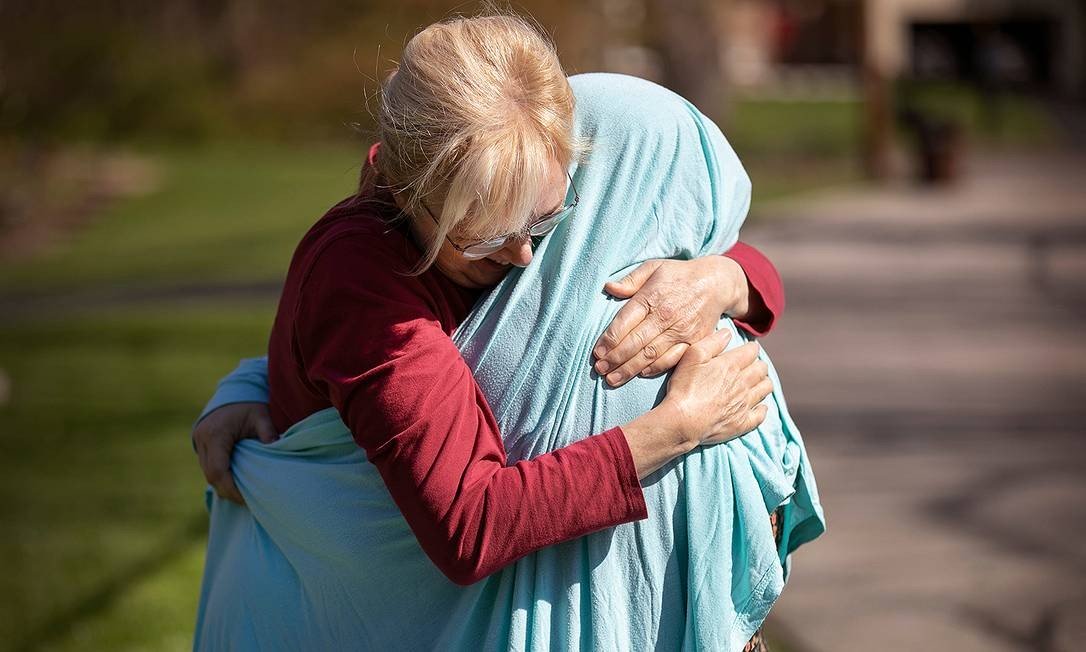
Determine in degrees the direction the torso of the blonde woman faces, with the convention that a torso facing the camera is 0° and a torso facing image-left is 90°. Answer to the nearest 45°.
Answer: approximately 315°

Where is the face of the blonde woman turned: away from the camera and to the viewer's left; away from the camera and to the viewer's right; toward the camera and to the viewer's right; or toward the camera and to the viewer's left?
toward the camera and to the viewer's right
